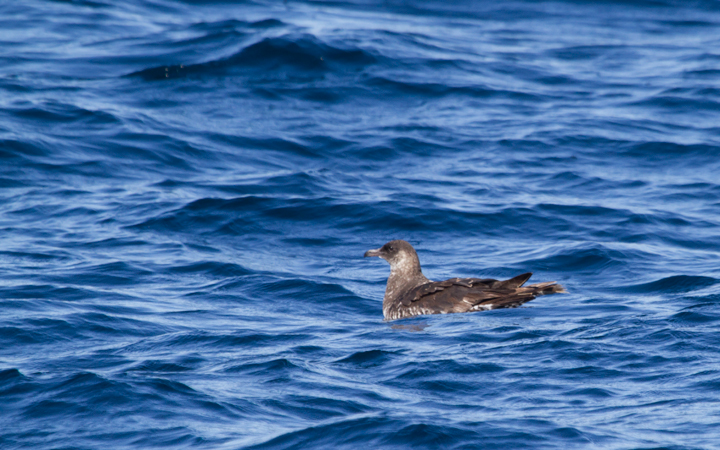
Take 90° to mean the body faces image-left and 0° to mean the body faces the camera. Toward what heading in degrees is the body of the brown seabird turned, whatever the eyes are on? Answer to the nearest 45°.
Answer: approximately 90°
